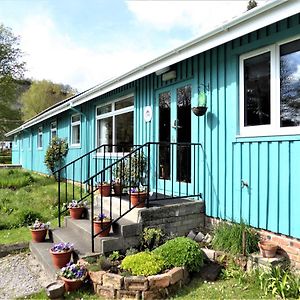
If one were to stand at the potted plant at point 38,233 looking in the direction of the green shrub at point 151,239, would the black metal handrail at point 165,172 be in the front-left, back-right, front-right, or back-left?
front-left

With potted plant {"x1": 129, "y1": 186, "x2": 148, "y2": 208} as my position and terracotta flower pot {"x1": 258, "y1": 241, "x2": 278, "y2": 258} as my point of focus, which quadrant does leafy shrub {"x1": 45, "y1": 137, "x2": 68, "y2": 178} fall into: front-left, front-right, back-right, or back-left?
back-left

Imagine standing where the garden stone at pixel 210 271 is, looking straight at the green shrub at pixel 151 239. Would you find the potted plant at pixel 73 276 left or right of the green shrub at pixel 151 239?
left

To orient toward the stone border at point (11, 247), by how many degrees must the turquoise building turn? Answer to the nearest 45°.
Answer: approximately 45° to its right

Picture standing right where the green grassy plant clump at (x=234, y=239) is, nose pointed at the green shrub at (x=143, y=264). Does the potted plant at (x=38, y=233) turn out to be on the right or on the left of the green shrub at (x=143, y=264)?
right

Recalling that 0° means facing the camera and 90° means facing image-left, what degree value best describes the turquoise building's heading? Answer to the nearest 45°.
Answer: approximately 45°

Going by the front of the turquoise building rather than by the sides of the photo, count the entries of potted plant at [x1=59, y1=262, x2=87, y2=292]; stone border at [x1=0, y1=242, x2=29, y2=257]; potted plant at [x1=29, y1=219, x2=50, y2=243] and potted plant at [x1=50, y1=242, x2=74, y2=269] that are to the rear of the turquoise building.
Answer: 0

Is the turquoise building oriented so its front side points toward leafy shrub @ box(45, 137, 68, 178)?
no
